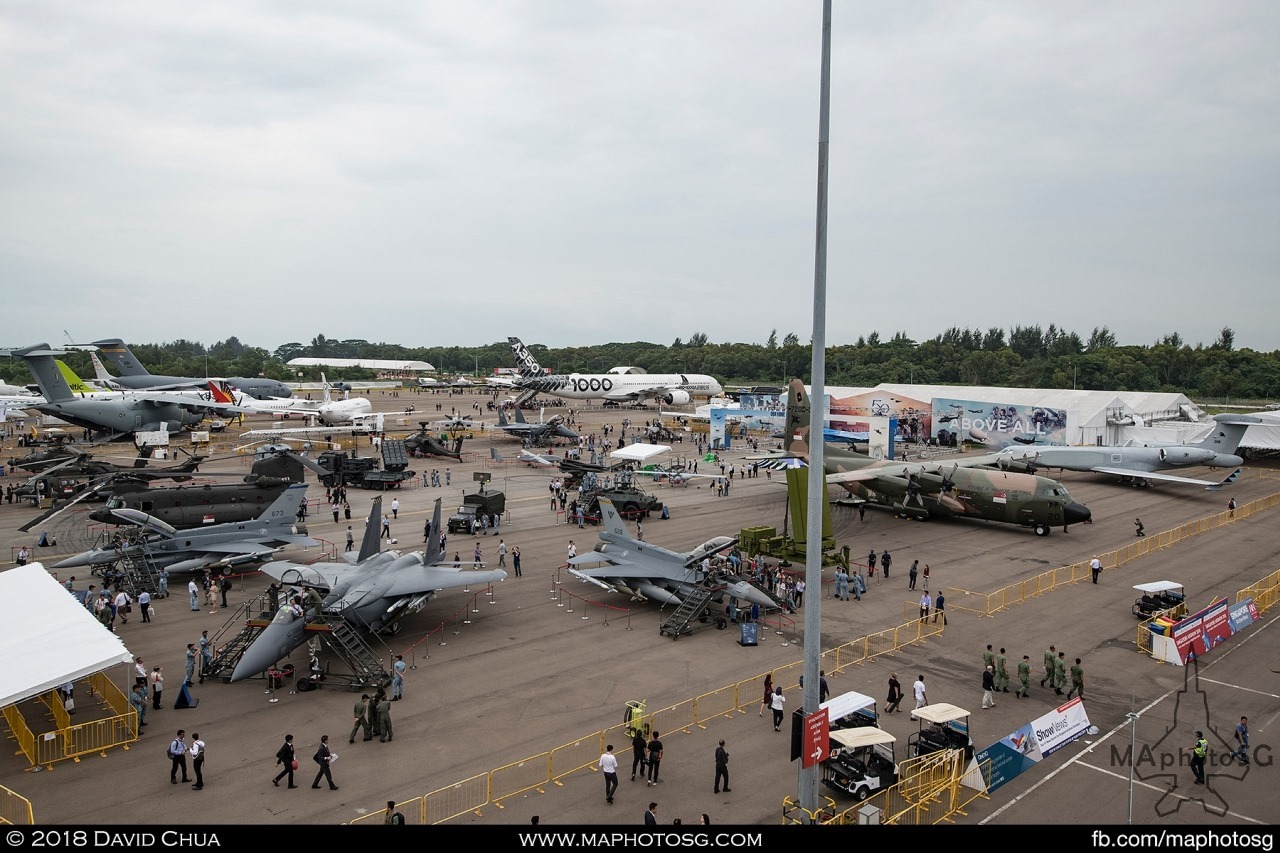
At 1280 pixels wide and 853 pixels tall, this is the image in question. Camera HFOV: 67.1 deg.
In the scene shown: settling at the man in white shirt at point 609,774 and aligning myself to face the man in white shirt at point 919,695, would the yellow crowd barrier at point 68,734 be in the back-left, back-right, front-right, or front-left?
back-left

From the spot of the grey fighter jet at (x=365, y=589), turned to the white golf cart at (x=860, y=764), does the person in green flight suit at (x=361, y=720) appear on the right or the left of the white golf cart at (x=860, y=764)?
right

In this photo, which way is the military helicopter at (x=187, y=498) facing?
to the viewer's left

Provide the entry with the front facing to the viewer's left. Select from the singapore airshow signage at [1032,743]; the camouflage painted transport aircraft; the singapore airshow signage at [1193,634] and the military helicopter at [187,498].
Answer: the military helicopter

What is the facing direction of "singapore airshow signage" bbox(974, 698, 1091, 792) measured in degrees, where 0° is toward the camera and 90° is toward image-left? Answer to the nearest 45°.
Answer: approximately 315°

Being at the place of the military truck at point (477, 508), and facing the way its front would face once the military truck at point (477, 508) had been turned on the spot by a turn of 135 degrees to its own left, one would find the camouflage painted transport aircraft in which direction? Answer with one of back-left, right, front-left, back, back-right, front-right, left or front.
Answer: front

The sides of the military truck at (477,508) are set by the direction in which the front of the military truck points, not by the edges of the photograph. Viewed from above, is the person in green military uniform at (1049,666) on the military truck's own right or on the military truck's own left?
on the military truck's own left

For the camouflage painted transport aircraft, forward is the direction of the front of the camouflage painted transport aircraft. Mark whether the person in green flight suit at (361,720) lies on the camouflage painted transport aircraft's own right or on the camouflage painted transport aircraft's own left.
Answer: on the camouflage painted transport aircraft's own right

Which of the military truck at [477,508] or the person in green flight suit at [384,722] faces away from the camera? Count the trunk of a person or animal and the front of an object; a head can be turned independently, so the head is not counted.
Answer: the person in green flight suit

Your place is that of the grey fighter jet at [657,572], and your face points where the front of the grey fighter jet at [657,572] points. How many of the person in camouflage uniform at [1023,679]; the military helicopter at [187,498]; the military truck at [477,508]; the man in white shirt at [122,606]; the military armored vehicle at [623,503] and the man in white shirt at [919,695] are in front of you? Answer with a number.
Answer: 2

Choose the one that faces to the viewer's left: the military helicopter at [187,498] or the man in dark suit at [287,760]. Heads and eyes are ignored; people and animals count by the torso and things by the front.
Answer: the military helicopter

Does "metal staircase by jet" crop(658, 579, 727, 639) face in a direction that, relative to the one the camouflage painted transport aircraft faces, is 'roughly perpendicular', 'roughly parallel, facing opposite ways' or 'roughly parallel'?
roughly perpendicular

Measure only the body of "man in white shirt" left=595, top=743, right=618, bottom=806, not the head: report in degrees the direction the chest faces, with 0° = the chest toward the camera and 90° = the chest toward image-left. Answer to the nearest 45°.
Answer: approximately 180°

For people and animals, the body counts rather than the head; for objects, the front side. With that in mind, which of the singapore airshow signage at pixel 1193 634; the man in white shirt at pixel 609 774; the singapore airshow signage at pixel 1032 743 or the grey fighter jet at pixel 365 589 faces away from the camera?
the man in white shirt

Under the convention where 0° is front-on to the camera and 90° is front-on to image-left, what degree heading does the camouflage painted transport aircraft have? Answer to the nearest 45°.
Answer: approximately 315°

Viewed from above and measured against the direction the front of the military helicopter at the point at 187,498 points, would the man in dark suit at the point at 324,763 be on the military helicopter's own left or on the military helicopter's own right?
on the military helicopter's own left

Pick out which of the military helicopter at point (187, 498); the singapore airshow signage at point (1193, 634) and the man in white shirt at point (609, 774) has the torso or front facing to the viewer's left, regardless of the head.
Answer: the military helicopter
